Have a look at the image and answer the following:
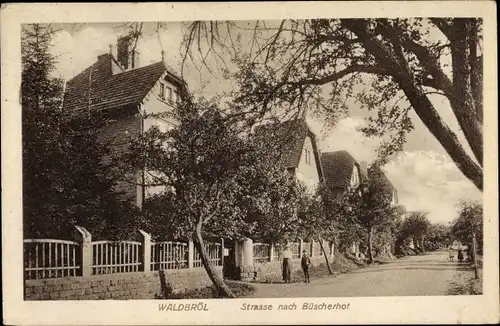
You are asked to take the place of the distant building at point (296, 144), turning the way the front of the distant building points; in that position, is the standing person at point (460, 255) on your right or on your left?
on your left
